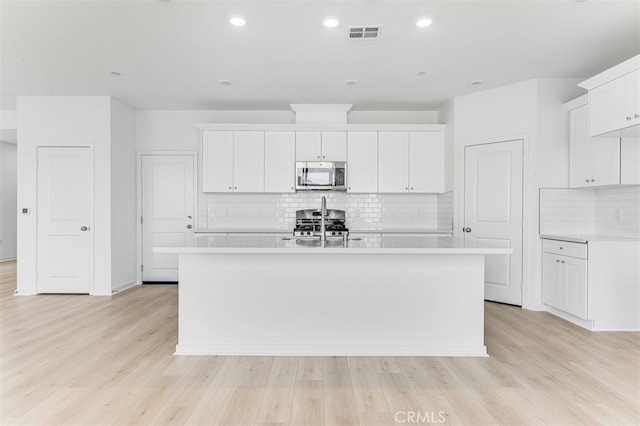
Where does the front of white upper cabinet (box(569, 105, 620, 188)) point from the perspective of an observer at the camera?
facing the viewer and to the left of the viewer

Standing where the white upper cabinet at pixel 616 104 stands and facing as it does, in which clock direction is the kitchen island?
The kitchen island is roughly at 12 o'clock from the white upper cabinet.

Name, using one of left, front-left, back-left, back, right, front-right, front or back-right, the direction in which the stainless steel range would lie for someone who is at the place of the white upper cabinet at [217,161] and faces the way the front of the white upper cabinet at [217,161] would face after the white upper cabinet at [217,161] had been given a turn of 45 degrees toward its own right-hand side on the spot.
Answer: back-left

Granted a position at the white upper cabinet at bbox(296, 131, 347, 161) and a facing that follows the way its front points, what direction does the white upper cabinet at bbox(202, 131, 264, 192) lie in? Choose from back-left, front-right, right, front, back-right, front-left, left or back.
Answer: right

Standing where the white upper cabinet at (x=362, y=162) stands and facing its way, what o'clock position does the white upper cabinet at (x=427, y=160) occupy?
the white upper cabinet at (x=427, y=160) is roughly at 9 o'clock from the white upper cabinet at (x=362, y=162).

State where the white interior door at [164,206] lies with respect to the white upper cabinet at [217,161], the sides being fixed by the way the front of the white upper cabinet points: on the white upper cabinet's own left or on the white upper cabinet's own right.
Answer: on the white upper cabinet's own right

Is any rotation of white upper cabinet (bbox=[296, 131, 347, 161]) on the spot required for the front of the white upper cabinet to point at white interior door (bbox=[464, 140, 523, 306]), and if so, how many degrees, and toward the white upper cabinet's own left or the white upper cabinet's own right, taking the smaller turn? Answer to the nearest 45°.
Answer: approximately 90° to the white upper cabinet's own left

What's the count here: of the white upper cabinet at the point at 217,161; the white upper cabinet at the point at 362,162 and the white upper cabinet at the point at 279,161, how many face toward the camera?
3

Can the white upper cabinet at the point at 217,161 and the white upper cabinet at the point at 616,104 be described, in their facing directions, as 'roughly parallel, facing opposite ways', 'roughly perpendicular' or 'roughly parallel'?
roughly perpendicular

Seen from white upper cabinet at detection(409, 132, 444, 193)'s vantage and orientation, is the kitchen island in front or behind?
in front

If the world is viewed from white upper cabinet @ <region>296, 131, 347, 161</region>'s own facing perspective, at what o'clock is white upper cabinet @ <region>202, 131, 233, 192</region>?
white upper cabinet @ <region>202, 131, 233, 192</region> is roughly at 3 o'clock from white upper cabinet @ <region>296, 131, 347, 161</region>.

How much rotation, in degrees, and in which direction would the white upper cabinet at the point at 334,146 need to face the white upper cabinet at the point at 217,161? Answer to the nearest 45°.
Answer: approximately 90° to its right
